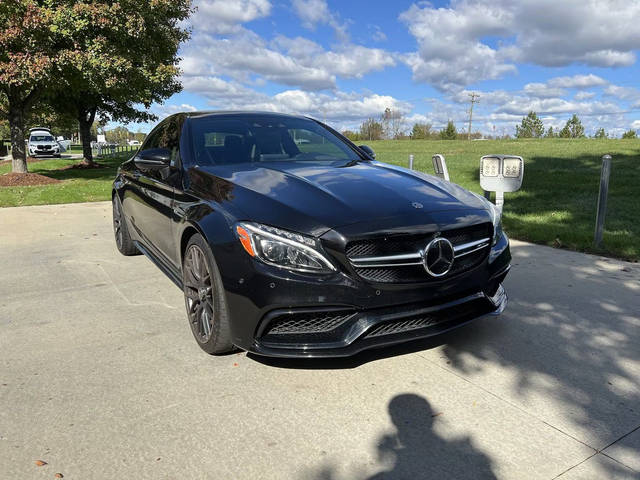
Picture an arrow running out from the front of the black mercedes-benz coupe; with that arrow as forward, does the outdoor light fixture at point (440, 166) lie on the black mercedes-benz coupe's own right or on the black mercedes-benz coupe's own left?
on the black mercedes-benz coupe's own left

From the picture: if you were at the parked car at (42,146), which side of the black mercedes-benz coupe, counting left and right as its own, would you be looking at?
back

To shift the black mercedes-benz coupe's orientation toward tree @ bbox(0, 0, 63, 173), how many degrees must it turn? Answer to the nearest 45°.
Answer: approximately 180°

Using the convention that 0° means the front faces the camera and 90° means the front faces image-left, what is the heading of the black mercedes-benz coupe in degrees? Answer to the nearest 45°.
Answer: approximately 315°

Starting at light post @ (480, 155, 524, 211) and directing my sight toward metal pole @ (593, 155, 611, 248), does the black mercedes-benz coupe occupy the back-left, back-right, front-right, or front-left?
back-right

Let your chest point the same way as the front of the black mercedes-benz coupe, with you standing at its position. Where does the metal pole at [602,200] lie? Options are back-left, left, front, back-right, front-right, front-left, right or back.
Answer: left

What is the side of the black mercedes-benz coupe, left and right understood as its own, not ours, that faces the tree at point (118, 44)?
back

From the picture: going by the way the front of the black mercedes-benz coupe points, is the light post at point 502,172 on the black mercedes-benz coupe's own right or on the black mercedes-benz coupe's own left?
on the black mercedes-benz coupe's own left
